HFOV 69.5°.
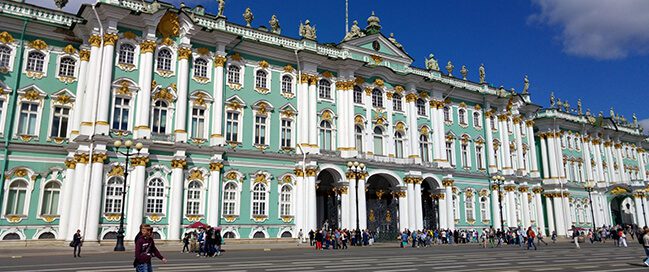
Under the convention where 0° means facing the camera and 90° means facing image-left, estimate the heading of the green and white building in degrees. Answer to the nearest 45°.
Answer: approximately 315°

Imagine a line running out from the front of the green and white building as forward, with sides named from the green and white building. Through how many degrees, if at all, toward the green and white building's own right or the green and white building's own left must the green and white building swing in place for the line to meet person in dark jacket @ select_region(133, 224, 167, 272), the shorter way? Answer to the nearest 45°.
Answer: approximately 45° to the green and white building's own right
